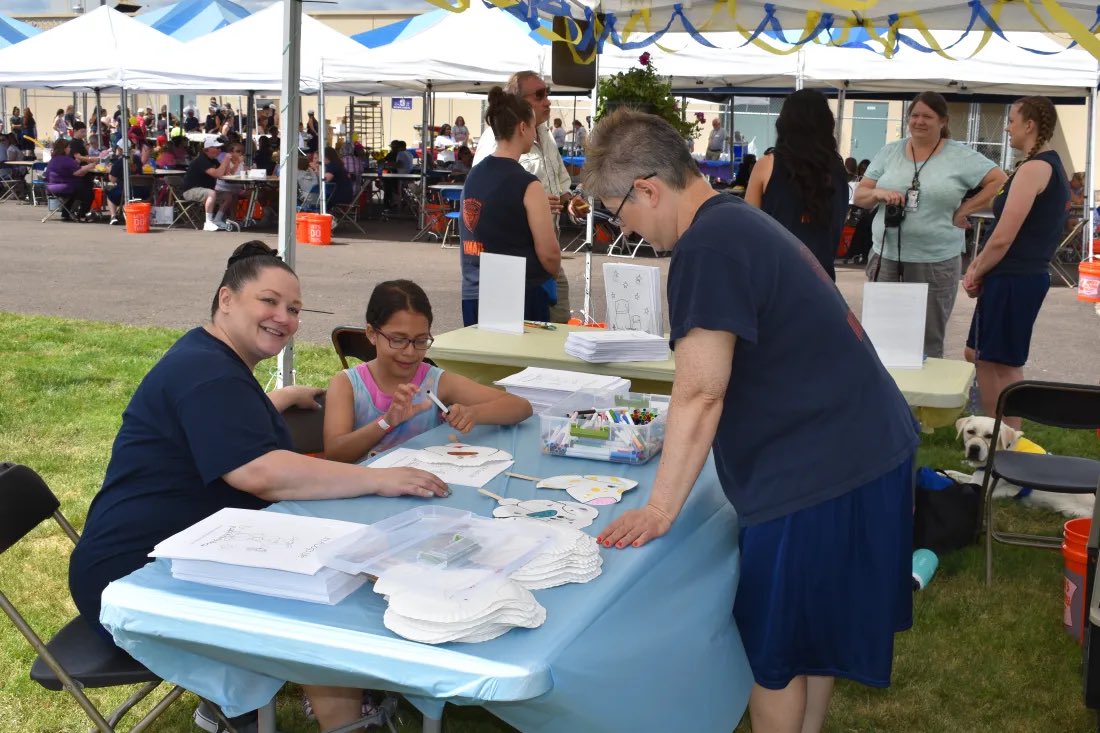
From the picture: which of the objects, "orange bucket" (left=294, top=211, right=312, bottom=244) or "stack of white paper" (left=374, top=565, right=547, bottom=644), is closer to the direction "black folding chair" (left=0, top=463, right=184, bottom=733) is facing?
the stack of white paper

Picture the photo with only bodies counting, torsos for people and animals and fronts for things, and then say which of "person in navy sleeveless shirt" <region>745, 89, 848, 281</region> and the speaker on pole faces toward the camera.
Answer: the speaker on pole

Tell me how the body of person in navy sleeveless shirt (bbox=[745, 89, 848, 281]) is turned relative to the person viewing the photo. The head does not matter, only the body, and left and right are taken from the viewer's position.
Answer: facing away from the viewer

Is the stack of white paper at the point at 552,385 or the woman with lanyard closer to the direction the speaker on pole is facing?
the stack of white paper

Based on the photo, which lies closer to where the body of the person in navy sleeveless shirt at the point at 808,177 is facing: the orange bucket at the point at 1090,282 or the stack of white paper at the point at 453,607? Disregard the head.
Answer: the orange bucket

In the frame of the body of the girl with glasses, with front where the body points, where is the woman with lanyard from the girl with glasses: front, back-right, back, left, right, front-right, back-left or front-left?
left

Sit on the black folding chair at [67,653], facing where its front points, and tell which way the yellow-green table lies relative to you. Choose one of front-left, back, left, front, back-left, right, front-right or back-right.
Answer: left

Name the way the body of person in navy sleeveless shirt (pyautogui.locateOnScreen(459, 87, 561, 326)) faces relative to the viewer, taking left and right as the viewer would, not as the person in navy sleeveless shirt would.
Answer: facing away from the viewer and to the right of the viewer

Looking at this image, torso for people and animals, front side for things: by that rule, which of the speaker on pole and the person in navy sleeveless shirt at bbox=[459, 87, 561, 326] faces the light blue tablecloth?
the speaker on pole

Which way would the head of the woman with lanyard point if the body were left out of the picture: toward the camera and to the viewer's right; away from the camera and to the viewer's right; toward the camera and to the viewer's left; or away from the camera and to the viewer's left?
toward the camera and to the viewer's left
